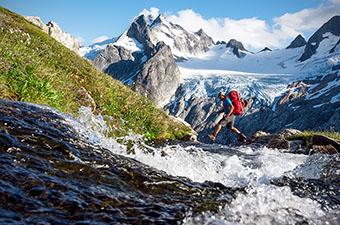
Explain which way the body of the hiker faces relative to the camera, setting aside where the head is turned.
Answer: to the viewer's left

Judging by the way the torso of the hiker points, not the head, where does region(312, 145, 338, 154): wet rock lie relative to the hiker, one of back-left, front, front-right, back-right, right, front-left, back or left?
back-left

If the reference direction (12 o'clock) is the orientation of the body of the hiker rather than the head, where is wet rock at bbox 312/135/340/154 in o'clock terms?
The wet rock is roughly at 7 o'clock from the hiker.
